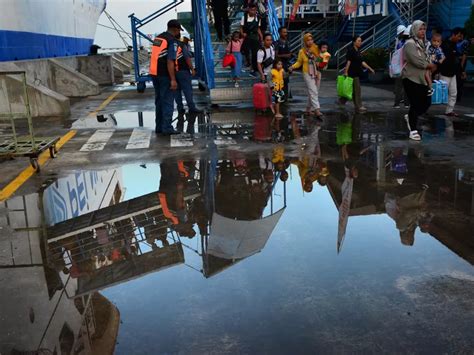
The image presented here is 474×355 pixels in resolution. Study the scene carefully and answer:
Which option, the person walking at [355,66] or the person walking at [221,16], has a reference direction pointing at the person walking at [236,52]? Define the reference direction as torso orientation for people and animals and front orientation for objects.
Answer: the person walking at [221,16]

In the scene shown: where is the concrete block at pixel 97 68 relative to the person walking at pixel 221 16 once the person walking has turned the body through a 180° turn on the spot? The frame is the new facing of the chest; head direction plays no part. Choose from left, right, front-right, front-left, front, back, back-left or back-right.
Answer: front-left

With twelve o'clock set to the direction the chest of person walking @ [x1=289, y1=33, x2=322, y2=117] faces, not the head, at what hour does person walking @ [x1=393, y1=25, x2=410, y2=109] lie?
person walking @ [x1=393, y1=25, x2=410, y2=109] is roughly at 9 o'clock from person walking @ [x1=289, y1=33, x2=322, y2=117].

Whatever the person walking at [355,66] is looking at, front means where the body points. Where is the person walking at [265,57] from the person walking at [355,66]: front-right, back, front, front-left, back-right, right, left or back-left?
back-right

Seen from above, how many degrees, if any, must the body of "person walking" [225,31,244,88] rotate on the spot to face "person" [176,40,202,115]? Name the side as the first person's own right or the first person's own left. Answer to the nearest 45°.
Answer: approximately 45° to the first person's own right

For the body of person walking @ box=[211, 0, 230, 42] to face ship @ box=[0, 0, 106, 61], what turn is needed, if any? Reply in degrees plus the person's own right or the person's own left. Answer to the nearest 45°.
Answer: approximately 90° to the person's own right

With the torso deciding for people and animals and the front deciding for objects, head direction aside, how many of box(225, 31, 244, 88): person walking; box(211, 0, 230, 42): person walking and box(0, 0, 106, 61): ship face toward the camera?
2

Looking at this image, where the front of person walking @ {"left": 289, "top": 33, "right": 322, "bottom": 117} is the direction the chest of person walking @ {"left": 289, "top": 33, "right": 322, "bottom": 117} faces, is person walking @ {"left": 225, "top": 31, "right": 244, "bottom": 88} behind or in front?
behind

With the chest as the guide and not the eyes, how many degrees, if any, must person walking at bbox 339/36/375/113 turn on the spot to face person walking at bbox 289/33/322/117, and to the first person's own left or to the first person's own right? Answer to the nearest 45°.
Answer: approximately 90° to the first person's own right

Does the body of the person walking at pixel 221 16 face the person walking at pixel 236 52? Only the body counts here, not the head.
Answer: yes

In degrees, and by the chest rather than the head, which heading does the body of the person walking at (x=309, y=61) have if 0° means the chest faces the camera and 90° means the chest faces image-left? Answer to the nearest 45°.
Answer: approximately 315°

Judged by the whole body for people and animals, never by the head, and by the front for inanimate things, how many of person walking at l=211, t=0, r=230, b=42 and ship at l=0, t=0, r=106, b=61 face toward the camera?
1

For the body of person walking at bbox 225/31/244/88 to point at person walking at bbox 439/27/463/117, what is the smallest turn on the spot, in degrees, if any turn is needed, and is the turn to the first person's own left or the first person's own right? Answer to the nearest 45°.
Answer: approximately 45° to the first person's own left
